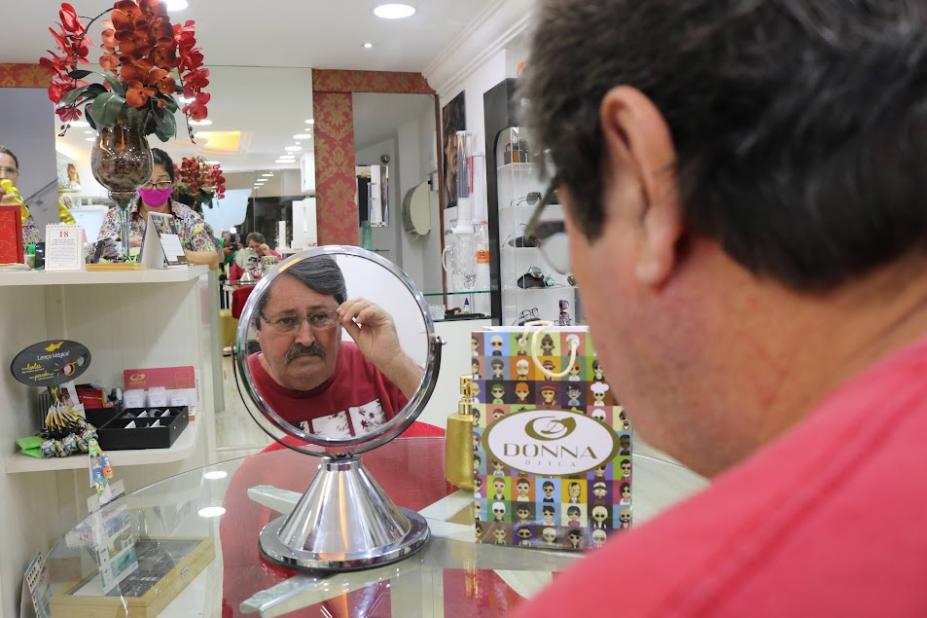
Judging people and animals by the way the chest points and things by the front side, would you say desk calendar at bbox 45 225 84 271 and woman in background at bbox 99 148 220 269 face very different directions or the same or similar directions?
same or similar directions

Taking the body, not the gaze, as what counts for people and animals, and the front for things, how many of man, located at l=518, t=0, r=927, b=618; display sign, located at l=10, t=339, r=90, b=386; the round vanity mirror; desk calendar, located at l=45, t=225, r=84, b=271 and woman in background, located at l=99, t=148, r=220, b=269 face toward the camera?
4

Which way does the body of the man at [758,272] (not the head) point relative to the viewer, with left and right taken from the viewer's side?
facing away from the viewer and to the left of the viewer

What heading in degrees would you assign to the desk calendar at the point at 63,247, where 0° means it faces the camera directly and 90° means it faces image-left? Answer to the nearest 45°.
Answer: approximately 0°

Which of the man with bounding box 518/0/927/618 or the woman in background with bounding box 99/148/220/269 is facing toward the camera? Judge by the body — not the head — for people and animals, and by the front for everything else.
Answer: the woman in background

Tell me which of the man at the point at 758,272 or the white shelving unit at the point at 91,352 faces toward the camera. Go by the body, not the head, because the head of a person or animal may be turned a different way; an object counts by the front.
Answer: the white shelving unit

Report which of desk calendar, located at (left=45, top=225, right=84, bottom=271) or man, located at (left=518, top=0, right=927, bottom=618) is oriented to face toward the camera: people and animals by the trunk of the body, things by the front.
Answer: the desk calendar

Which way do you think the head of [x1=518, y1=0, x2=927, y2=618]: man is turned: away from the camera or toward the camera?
away from the camera

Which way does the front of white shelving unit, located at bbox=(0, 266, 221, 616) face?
toward the camera

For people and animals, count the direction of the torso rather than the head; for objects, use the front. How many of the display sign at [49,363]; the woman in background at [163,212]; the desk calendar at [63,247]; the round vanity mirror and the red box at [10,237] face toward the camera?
5

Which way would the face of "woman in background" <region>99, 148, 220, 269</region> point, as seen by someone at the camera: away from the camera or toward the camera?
toward the camera

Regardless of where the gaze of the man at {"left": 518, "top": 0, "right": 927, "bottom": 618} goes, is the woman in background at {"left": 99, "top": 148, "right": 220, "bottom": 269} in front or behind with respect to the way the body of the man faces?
in front
